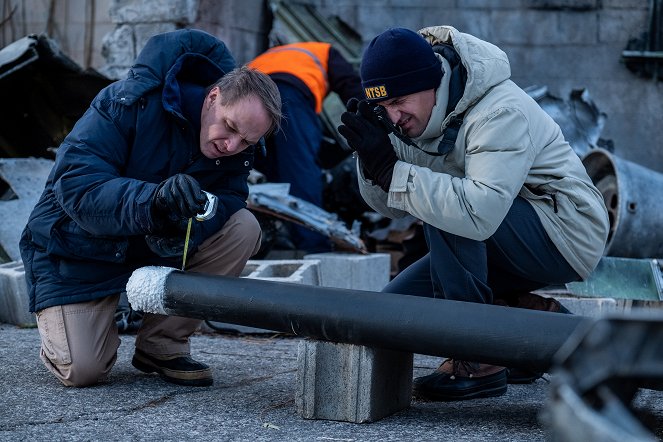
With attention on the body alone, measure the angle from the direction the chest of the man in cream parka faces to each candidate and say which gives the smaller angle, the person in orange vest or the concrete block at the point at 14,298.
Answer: the concrete block

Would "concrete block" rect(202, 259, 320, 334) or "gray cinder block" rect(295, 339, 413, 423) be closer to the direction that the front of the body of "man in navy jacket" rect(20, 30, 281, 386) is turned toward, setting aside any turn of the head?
the gray cinder block

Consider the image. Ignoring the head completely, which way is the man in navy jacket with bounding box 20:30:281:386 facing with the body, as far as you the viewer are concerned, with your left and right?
facing the viewer and to the right of the viewer

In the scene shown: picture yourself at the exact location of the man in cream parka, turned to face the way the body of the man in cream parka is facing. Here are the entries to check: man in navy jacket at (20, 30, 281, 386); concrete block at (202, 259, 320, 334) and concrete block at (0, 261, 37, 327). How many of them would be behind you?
0

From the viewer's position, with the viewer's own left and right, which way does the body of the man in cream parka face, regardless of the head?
facing to the left of the viewer

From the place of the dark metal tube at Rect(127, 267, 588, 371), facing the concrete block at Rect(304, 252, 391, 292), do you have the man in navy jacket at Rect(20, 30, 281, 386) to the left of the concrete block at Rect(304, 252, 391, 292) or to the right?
left

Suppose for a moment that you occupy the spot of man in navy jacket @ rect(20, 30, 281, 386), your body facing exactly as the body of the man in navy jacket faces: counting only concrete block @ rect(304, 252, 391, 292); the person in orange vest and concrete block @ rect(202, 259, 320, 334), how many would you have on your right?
0

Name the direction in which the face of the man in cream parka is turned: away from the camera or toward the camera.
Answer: toward the camera

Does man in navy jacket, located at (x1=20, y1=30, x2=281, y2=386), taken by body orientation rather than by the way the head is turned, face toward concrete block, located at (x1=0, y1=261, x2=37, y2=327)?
no

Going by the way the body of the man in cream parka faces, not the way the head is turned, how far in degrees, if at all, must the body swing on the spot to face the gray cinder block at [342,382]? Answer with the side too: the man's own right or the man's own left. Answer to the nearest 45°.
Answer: approximately 45° to the man's own left

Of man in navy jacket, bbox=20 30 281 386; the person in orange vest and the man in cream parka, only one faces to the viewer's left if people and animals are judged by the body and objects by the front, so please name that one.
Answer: the man in cream parka

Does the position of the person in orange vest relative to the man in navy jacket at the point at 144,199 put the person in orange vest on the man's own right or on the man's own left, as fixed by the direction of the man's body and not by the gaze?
on the man's own left

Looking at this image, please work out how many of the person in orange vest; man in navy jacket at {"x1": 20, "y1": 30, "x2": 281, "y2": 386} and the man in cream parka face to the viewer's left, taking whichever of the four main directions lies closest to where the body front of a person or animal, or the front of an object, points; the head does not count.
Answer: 1

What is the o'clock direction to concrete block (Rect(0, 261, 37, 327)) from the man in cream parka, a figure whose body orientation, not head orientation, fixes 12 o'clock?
The concrete block is roughly at 1 o'clock from the man in cream parka.
